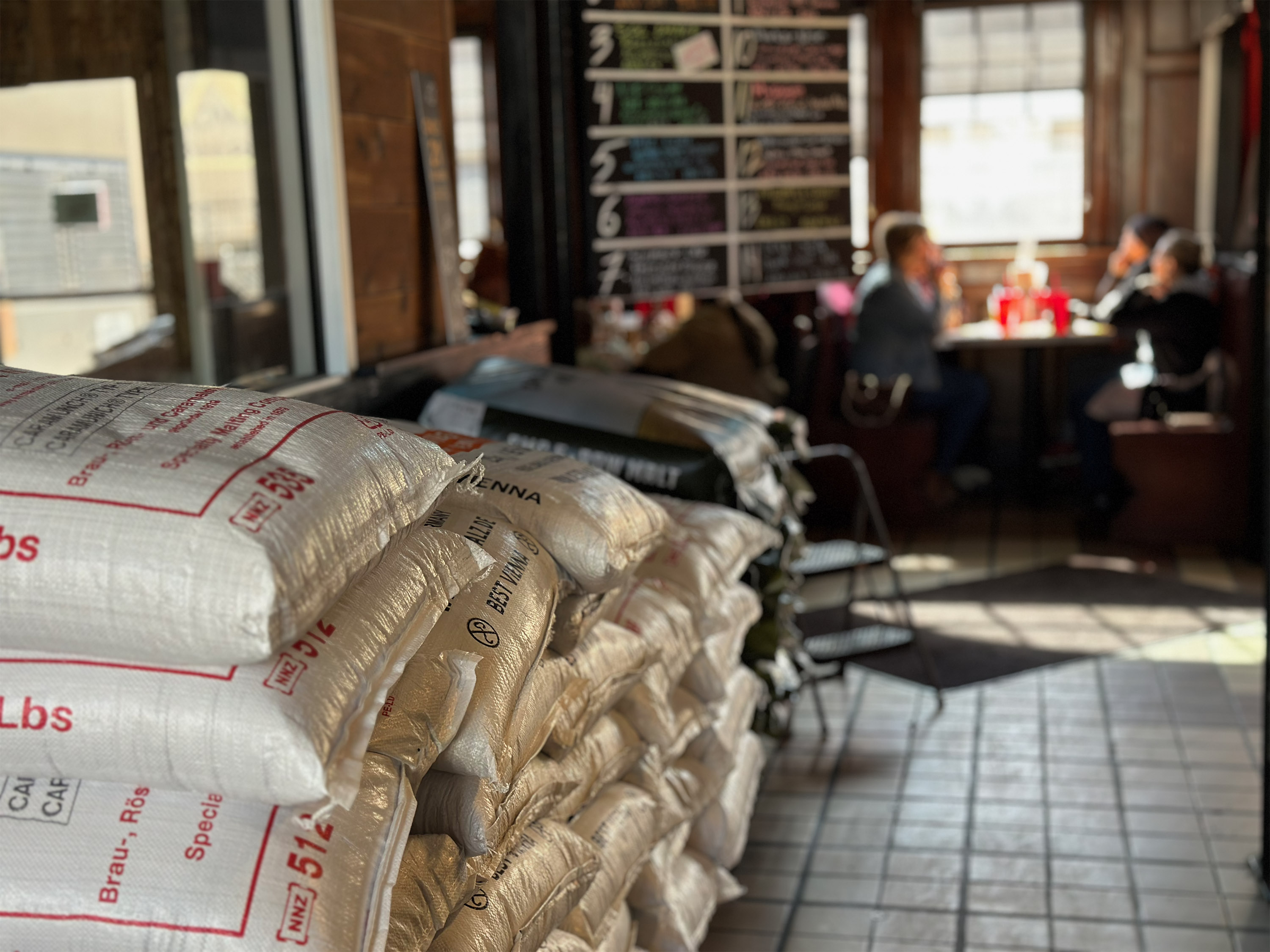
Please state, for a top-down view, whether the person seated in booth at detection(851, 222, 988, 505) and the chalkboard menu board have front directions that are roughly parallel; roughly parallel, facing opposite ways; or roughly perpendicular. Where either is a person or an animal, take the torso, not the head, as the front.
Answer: roughly perpendicular

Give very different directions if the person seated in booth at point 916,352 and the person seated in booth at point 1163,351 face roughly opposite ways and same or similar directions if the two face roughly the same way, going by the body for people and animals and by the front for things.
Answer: very different directions

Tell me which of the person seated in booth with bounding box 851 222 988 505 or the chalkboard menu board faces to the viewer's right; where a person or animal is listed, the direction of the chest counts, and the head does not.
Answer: the person seated in booth

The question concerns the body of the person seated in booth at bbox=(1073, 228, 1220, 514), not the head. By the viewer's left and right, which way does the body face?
facing to the left of the viewer

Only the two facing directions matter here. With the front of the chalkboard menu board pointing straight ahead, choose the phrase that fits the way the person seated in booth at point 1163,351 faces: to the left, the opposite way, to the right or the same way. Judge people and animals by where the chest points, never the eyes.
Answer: to the right

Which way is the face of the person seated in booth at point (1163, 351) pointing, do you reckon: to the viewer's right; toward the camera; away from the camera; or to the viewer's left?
to the viewer's left

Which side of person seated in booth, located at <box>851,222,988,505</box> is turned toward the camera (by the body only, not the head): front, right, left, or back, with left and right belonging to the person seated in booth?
right

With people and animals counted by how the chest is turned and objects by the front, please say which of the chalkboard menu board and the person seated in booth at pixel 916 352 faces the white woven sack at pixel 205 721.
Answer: the chalkboard menu board

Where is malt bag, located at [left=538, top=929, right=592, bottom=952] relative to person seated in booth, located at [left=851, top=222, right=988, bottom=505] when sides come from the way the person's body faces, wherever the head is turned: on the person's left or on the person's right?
on the person's right
